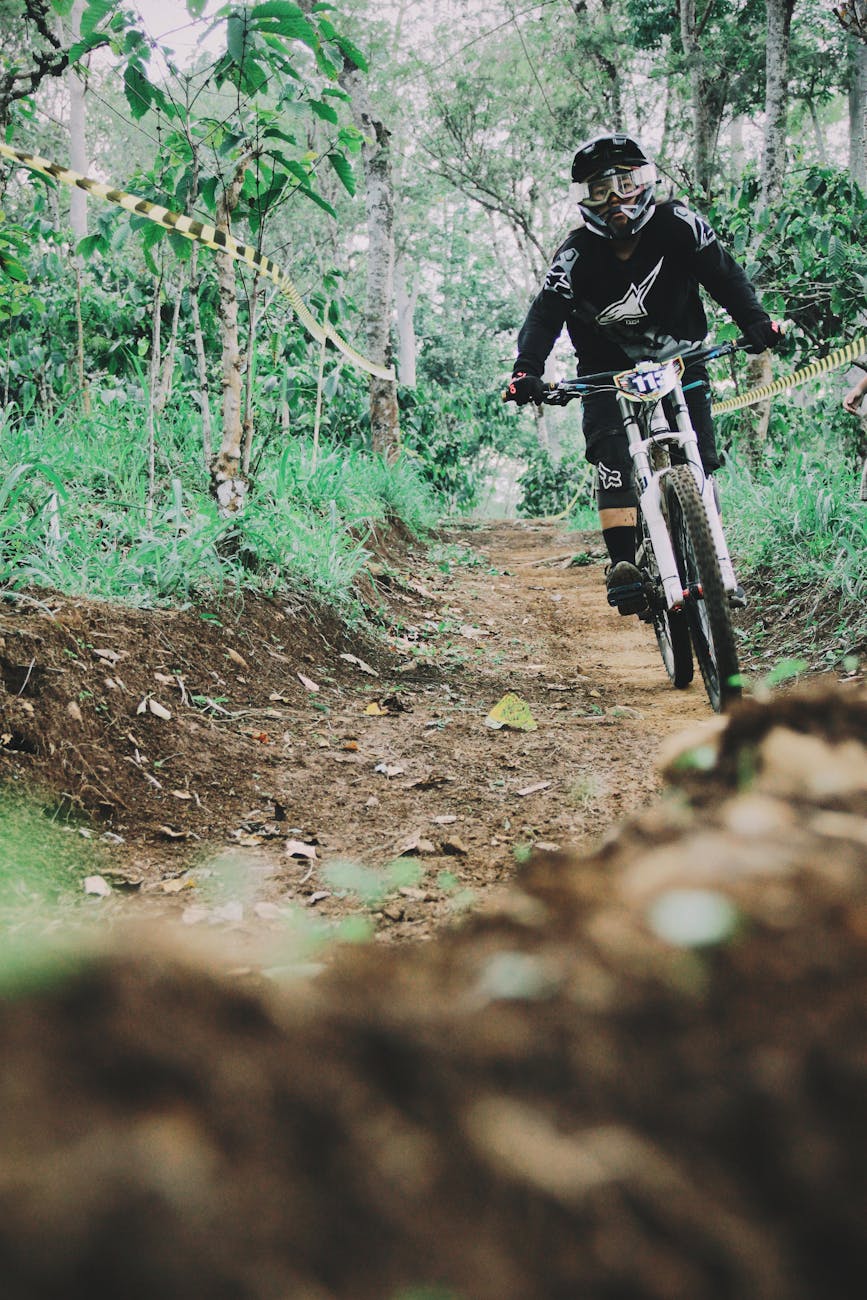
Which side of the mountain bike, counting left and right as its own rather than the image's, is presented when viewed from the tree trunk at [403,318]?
back

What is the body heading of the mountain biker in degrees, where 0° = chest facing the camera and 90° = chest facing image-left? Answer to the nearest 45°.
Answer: approximately 0°

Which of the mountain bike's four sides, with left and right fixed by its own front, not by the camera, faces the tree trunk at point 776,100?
back

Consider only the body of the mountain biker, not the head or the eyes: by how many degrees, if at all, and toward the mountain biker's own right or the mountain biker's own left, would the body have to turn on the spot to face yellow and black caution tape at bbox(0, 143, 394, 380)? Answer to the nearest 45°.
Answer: approximately 90° to the mountain biker's own right

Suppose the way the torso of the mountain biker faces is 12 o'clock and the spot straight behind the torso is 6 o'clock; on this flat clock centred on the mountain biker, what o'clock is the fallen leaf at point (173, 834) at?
The fallen leaf is roughly at 1 o'clock from the mountain biker.

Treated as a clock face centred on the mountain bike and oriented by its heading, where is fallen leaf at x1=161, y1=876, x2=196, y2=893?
The fallen leaf is roughly at 1 o'clock from the mountain bike.
